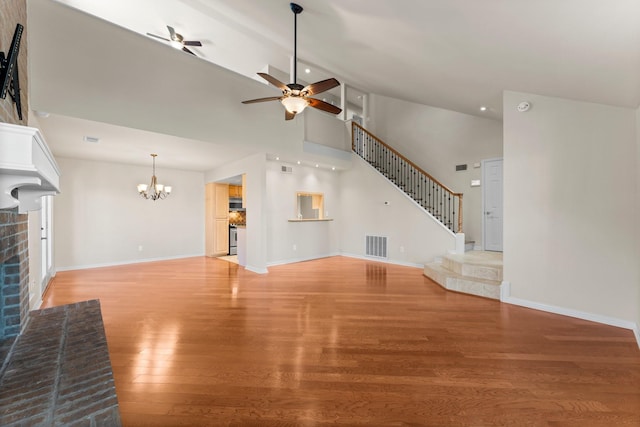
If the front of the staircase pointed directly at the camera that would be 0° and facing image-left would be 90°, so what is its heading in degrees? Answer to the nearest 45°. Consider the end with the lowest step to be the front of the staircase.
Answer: approximately 315°

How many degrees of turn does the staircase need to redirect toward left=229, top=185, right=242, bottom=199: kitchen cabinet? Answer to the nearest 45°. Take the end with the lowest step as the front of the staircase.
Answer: approximately 135° to its right

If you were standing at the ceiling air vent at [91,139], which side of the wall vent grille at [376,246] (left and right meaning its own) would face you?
front

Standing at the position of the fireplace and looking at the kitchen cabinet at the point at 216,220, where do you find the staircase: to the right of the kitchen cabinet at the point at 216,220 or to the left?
right

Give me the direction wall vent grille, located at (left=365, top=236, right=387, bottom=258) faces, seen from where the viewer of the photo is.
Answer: facing the viewer and to the left of the viewer

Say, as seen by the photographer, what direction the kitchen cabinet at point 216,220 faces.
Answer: facing the viewer and to the right of the viewer

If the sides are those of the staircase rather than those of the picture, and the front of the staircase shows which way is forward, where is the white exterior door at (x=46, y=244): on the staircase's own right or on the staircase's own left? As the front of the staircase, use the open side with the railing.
on the staircase's own right

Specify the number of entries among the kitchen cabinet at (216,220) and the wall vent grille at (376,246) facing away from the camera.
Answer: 0

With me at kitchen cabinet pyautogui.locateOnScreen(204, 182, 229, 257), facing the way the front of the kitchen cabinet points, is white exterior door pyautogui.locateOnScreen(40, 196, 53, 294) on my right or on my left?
on my right

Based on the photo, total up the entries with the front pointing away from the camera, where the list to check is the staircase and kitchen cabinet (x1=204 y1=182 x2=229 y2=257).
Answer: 0
